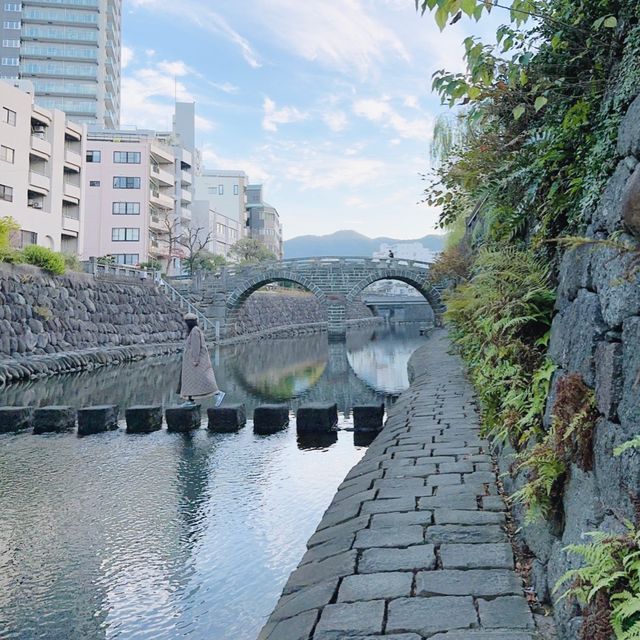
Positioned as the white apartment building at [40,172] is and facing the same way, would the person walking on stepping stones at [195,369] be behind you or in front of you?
in front

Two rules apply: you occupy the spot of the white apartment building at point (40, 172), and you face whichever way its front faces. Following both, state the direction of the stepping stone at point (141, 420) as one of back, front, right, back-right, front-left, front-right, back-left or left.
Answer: front-right

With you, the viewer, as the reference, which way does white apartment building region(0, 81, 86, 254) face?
facing the viewer and to the right of the viewer

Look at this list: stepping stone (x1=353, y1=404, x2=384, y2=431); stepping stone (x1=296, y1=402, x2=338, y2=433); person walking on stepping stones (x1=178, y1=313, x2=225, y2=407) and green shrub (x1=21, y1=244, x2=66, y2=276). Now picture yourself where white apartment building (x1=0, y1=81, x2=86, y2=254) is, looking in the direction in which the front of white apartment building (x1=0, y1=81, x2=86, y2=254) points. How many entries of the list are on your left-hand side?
0

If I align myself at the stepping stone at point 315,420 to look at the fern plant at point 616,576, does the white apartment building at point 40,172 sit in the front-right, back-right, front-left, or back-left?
back-right

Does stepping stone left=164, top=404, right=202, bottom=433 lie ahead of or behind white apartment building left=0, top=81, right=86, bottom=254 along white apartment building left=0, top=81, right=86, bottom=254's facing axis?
ahead

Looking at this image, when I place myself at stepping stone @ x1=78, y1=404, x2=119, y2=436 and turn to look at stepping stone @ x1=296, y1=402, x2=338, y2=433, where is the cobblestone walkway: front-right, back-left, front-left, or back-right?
front-right

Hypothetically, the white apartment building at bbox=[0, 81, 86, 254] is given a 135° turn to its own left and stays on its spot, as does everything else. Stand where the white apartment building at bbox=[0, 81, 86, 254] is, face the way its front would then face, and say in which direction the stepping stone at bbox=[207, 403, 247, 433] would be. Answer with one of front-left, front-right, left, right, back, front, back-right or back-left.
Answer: back

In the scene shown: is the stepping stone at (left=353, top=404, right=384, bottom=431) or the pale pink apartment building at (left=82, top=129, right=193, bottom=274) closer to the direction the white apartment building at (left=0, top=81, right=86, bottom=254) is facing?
the stepping stone
